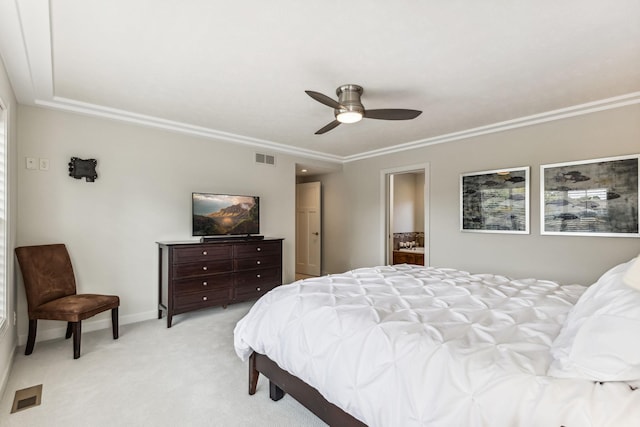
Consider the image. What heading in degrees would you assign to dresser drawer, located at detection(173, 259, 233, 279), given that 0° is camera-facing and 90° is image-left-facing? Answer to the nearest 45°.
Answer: approximately 315°

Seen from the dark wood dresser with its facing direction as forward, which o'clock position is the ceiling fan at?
The ceiling fan is roughly at 12 o'clock from the dark wood dresser.

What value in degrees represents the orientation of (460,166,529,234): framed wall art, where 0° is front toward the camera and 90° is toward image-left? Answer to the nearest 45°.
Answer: approximately 45°
